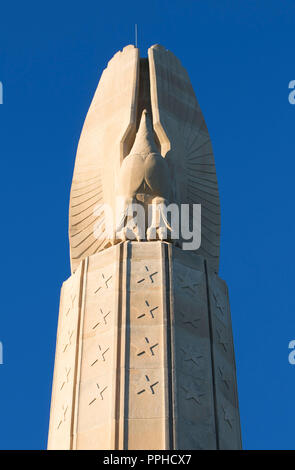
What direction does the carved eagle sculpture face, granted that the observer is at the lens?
facing the viewer
